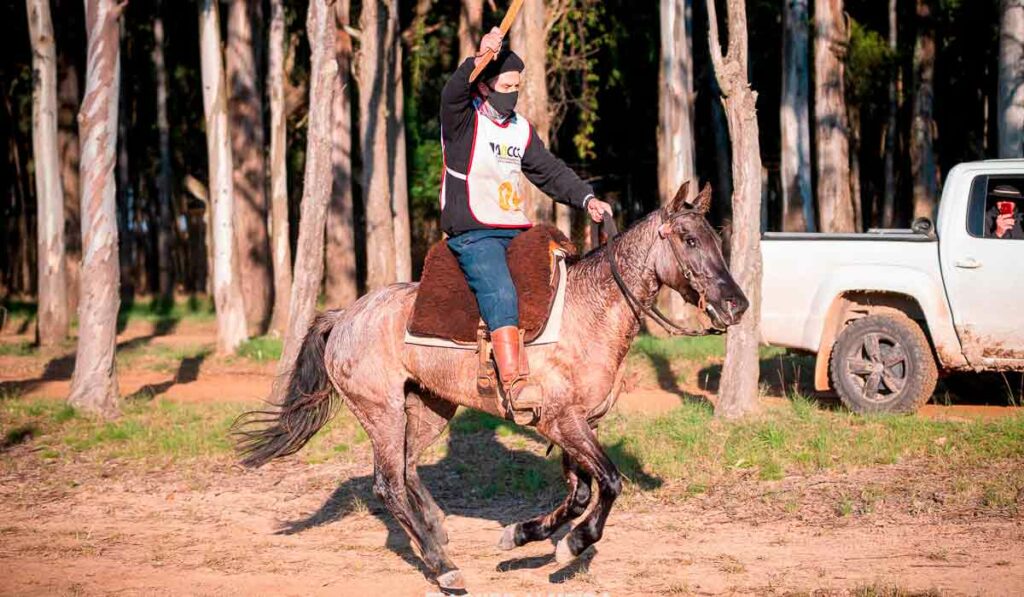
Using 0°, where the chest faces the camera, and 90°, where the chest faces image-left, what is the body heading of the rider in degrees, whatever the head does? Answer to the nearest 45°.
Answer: approximately 315°

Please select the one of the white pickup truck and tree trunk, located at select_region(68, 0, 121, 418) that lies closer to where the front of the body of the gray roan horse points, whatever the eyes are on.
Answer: the white pickup truck

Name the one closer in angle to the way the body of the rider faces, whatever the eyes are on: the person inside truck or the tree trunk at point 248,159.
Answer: the person inside truck

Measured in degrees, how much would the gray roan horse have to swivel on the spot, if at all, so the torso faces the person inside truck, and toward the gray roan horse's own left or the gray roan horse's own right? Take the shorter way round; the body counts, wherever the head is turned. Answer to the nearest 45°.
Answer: approximately 45° to the gray roan horse's own left

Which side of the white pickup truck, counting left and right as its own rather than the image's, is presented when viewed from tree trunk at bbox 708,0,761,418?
back

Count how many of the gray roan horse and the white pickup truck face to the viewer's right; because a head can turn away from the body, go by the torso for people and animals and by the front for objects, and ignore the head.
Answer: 2

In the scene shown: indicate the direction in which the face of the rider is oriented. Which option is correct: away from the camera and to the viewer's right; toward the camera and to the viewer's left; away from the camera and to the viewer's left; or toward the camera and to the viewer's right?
toward the camera and to the viewer's right

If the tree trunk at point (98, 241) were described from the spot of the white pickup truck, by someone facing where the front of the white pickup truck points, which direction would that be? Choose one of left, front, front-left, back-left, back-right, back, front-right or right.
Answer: back

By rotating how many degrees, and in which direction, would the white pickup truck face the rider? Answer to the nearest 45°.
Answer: approximately 135° to its right

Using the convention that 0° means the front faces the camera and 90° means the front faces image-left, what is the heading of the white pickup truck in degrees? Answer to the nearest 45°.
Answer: approximately 270°

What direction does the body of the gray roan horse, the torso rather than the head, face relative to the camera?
to the viewer's right

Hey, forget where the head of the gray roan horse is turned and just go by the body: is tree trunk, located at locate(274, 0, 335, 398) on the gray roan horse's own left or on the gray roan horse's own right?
on the gray roan horse's own left

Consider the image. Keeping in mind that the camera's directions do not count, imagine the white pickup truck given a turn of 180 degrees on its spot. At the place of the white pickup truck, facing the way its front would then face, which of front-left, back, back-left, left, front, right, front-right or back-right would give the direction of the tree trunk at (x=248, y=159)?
front-right

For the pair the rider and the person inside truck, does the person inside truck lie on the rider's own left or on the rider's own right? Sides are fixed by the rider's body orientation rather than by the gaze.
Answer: on the rider's own left

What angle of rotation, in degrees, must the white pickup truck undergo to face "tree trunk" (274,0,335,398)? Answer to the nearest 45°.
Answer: approximately 180°

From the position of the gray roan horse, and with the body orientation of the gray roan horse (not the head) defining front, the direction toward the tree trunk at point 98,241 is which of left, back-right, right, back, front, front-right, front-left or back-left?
back-left
